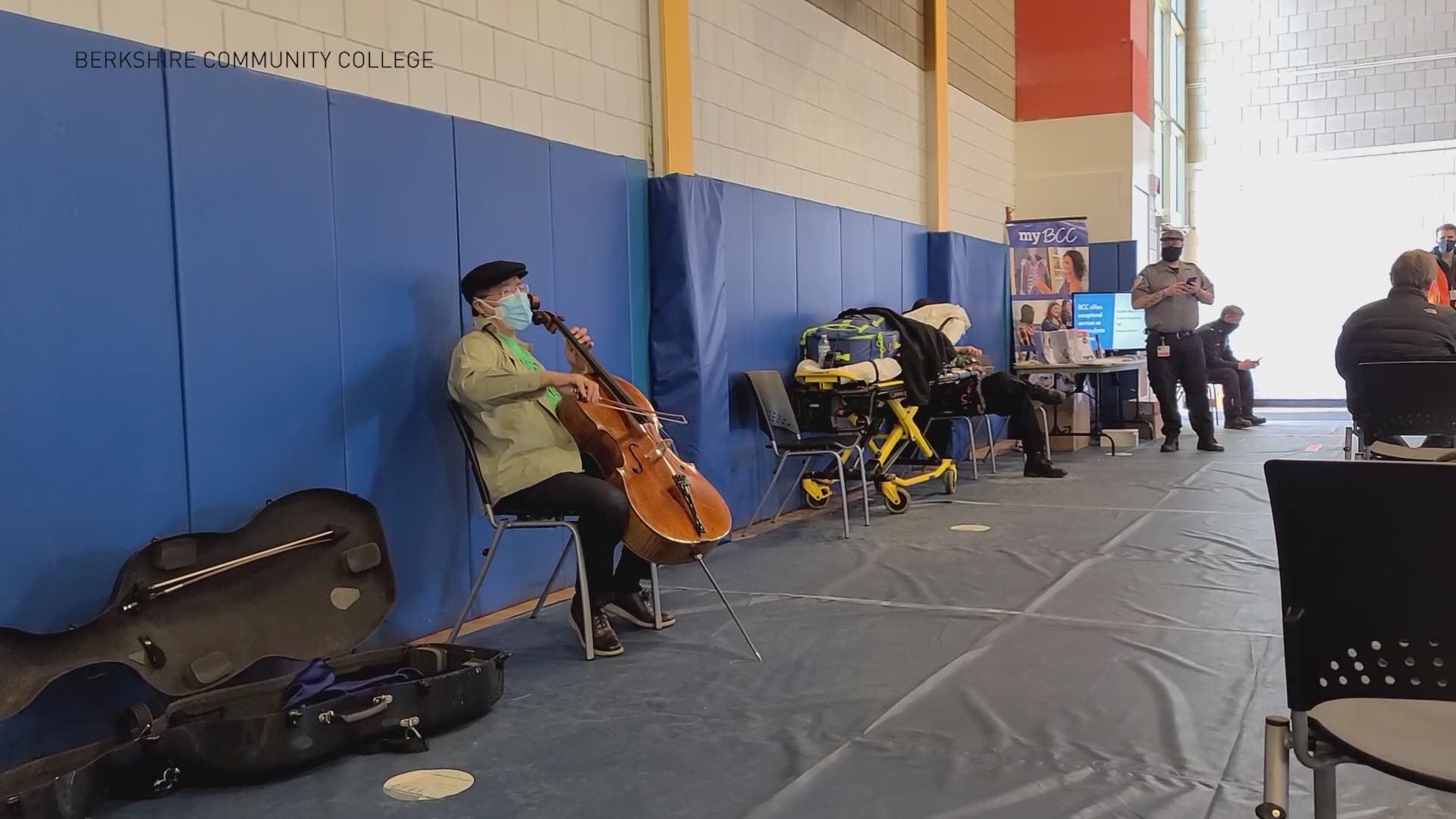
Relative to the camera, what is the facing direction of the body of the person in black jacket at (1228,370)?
to the viewer's right

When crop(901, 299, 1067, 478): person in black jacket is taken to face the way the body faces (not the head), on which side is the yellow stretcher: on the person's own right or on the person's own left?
on the person's own right

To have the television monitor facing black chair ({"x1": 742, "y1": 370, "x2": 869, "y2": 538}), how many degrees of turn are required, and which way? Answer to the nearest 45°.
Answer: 0° — it already faces it

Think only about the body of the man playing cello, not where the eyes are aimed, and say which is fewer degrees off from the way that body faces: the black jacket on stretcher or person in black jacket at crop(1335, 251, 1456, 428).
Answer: the person in black jacket

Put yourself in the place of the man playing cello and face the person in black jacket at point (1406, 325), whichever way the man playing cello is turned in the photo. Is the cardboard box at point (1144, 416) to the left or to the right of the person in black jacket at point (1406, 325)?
left

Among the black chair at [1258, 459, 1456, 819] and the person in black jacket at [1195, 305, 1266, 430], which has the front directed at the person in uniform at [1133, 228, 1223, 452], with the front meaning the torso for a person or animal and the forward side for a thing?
the black chair

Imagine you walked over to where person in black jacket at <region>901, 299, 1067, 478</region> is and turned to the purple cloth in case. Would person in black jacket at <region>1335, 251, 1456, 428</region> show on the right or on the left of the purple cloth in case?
left

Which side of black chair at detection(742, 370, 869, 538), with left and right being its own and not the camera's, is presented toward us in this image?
right

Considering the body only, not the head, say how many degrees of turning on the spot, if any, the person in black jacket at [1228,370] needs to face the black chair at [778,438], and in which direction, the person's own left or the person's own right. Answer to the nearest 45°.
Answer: approximately 90° to the person's own right

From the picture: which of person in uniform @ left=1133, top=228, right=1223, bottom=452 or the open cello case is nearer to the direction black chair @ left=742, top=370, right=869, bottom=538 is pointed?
the person in uniform

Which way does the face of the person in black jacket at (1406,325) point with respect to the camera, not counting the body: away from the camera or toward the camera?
away from the camera

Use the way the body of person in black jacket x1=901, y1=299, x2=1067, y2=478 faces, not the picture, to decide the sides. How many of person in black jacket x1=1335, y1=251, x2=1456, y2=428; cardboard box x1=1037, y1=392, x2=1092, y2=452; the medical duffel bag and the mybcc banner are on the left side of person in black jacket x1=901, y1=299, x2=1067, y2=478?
2
